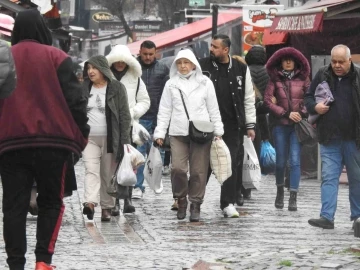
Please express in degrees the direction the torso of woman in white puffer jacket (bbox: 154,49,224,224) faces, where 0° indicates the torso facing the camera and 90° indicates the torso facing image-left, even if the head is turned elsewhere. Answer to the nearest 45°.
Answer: approximately 0°

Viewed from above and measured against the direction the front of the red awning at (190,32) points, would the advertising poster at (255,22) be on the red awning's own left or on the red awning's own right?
on the red awning's own left

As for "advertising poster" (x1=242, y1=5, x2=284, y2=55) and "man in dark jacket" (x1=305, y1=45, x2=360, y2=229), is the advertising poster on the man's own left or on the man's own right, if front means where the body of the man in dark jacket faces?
on the man's own right

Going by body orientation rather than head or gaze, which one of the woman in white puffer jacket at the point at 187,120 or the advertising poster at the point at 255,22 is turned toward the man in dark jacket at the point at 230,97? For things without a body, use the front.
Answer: the advertising poster

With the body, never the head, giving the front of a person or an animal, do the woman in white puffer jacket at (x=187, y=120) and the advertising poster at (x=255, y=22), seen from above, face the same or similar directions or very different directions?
same or similar directions

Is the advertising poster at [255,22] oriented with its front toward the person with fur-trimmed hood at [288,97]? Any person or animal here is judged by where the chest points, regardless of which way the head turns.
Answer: yes

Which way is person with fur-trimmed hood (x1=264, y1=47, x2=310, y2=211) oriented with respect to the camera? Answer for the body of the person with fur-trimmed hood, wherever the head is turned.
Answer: toward the camera

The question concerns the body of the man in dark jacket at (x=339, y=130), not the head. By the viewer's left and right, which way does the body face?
facing the viewer and to the left of the viewer

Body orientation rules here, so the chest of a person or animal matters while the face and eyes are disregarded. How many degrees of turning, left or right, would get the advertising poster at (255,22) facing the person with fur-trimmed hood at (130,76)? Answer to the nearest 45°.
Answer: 0° — it already faces them

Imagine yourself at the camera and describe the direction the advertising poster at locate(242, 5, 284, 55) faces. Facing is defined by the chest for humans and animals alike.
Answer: facing the viewer
